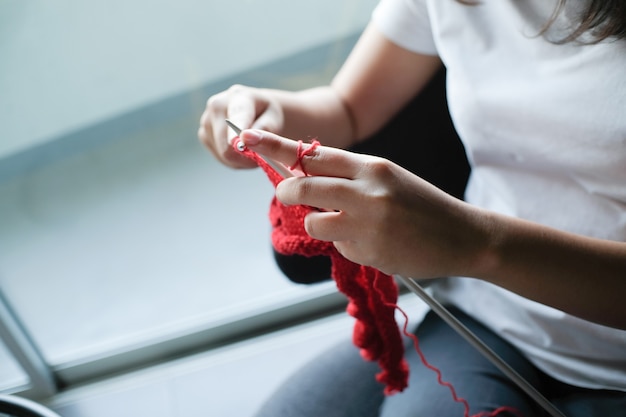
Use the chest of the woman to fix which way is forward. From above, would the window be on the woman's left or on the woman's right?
on the woman's right

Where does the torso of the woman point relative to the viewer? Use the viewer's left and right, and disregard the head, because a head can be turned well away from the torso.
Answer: facing the viewer and to the left of the viewer
